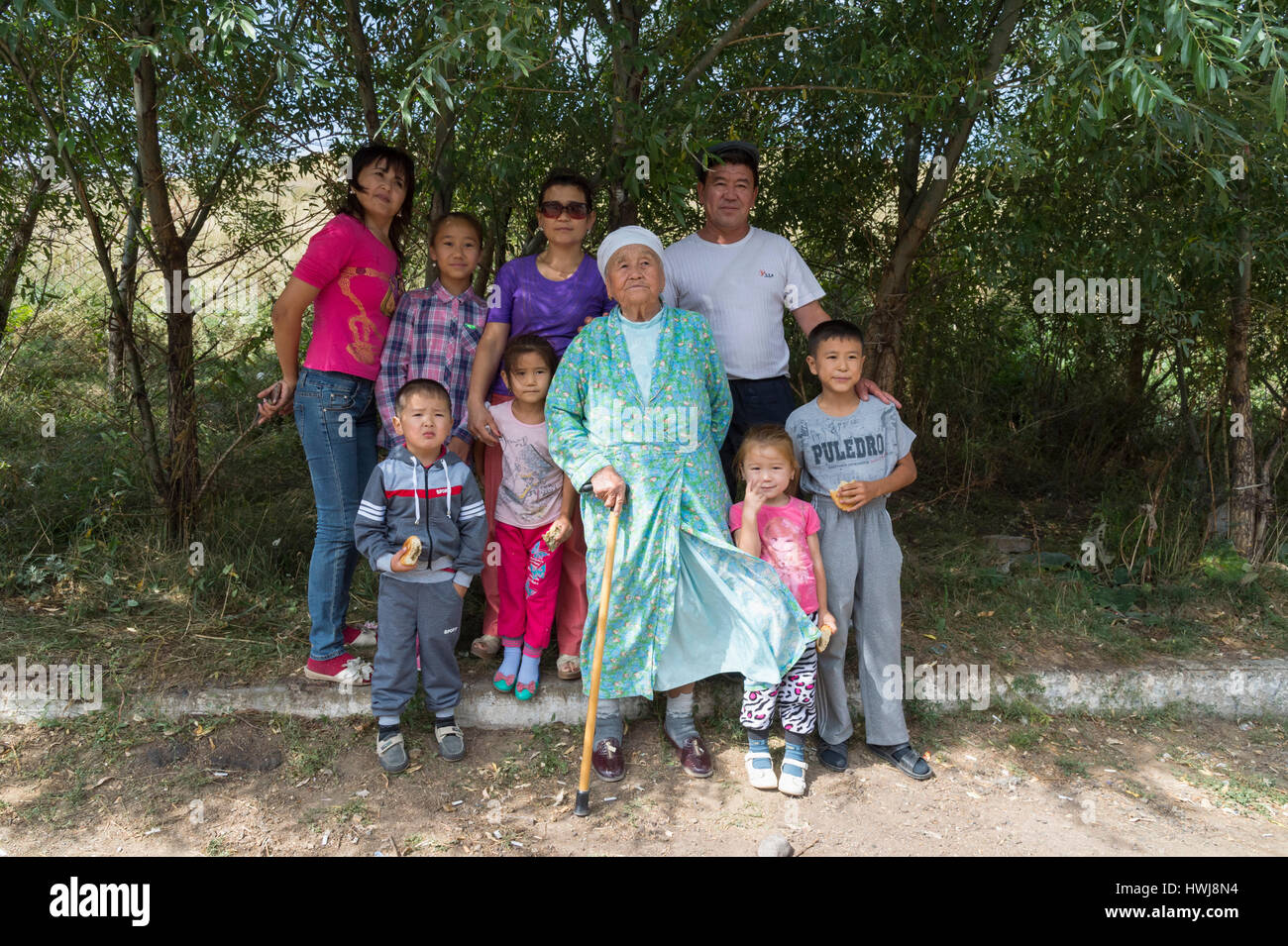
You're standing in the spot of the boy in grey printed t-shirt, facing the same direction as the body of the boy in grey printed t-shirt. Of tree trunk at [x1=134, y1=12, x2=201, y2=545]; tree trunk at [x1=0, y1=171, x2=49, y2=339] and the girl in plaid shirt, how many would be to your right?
3

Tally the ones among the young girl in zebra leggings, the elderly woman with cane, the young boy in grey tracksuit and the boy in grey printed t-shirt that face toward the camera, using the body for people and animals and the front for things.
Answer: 4

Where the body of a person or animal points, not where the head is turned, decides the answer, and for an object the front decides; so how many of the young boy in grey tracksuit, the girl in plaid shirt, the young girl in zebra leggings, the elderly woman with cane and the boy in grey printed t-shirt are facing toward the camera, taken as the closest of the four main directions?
5

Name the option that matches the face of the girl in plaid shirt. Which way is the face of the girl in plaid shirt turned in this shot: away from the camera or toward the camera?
toward the camera

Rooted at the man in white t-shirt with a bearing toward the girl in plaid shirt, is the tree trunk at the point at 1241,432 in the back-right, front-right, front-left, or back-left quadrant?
back-right

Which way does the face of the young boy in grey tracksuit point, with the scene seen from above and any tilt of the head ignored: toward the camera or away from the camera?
toward the camera

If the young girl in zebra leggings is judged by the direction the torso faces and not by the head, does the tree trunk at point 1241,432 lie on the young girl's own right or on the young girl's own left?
on the young girl's own left

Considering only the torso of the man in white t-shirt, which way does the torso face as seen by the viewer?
toward the camera

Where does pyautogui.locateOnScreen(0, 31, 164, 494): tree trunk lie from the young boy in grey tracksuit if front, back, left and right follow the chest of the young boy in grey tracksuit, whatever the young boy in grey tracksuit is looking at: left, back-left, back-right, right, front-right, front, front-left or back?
back-right

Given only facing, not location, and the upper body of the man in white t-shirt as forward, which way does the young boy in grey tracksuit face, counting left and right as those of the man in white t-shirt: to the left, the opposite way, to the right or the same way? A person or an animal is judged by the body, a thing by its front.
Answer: the same way

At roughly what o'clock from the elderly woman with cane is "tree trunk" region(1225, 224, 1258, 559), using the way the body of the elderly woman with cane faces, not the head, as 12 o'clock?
The tree trunk is roughly at 8 o'clock from the elderly woman with cane.

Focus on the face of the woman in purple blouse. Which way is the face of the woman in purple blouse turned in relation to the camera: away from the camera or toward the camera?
toward the camera

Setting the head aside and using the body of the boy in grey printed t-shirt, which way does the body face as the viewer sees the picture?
toward the camera
